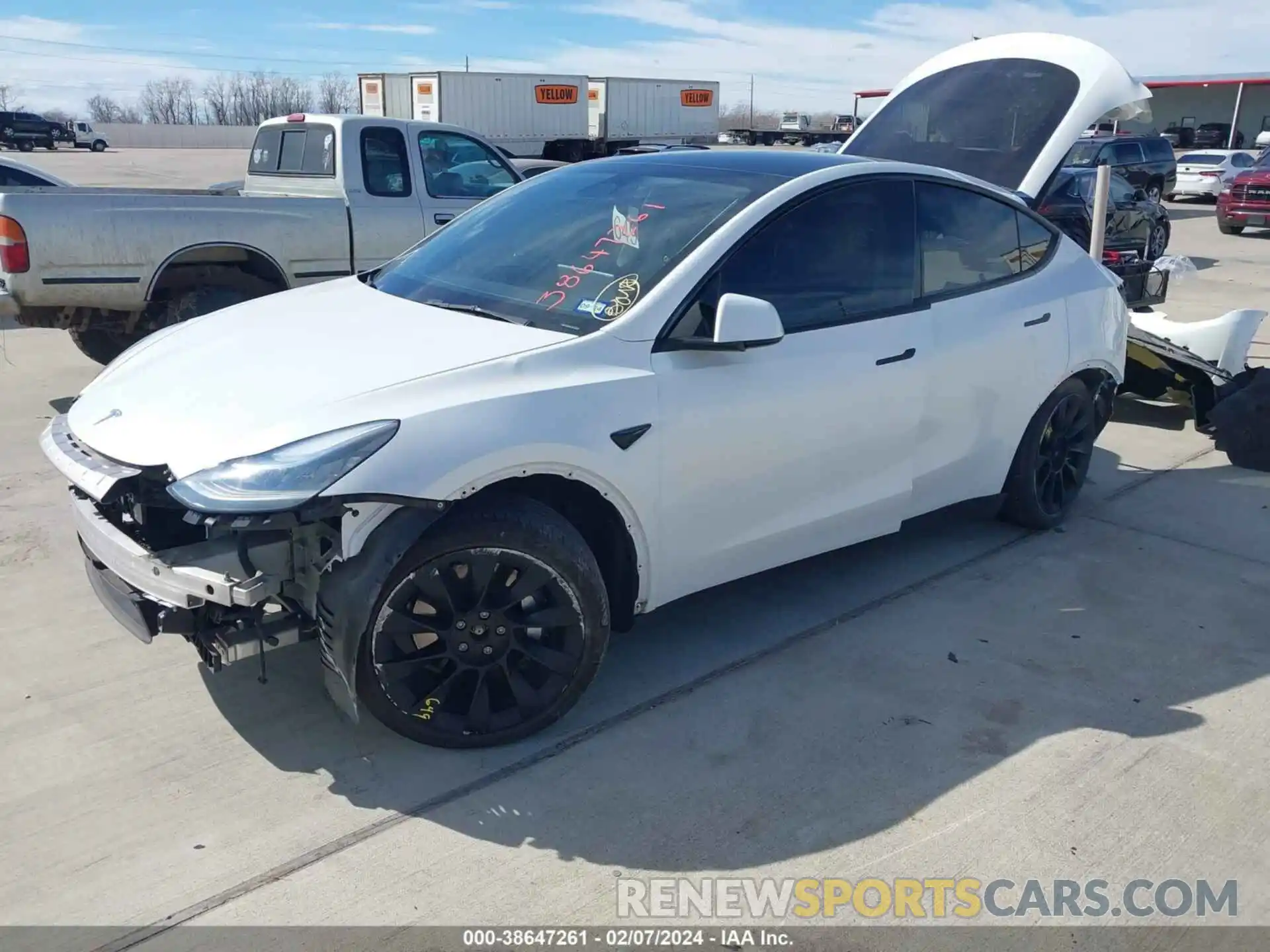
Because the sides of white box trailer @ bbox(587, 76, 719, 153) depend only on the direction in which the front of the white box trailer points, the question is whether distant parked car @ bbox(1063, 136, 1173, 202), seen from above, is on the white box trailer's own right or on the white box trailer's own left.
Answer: on the white box trailer's own right

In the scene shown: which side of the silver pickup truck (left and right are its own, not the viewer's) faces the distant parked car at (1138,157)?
front

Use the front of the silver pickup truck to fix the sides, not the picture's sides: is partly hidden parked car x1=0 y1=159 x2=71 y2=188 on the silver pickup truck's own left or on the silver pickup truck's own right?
on the silver pickup truck's own left

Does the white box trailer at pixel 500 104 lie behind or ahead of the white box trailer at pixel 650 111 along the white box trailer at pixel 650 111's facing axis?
behind

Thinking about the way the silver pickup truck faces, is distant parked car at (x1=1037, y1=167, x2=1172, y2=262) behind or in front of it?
in front

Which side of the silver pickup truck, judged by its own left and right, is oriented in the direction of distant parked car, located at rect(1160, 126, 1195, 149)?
front

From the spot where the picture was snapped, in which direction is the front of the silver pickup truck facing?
facing away from the viewer and to the right of the viewer
